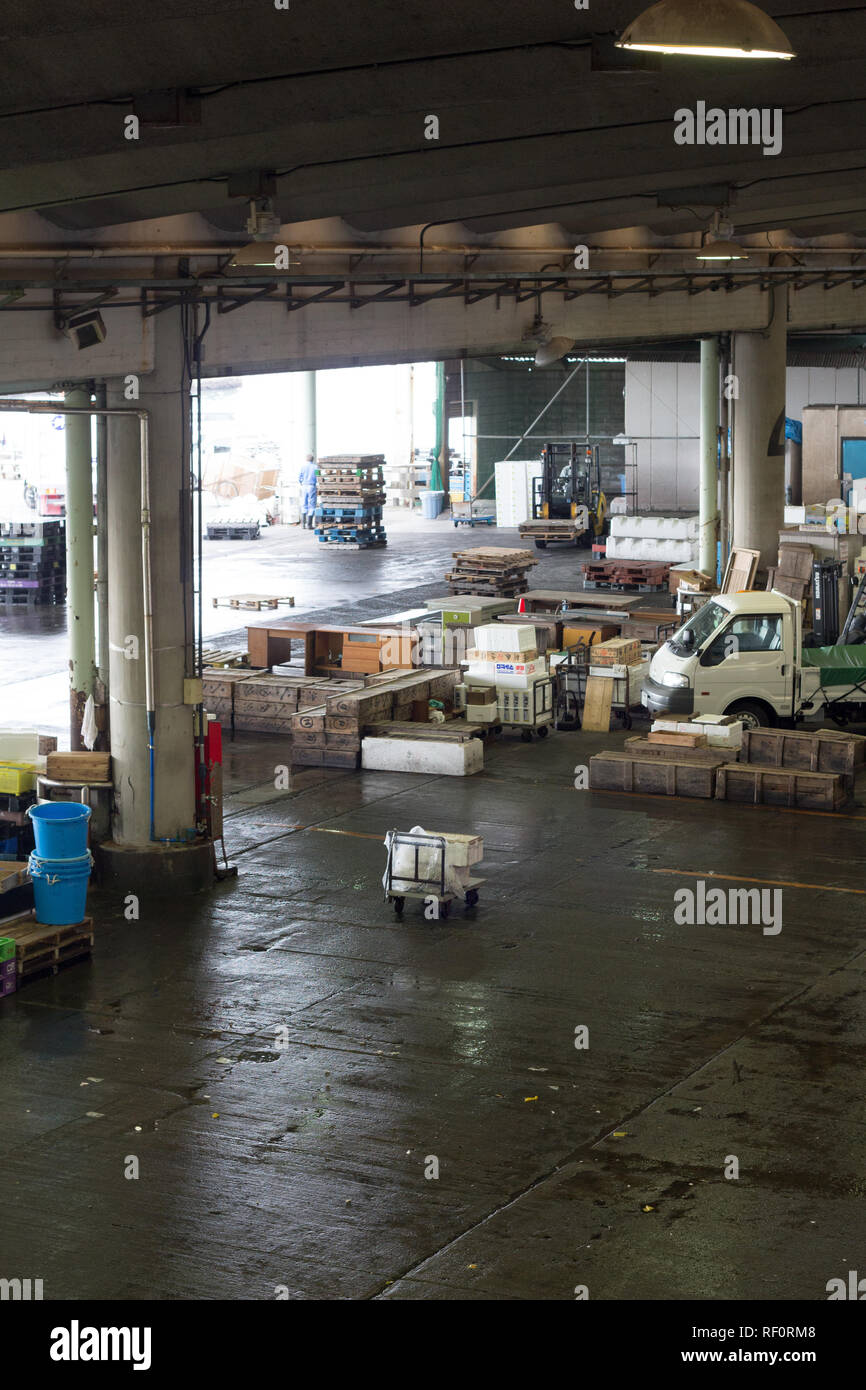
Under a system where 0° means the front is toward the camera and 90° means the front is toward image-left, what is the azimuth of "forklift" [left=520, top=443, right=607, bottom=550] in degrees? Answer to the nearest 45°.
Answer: approximately 45°

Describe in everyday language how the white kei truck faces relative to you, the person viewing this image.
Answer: facing to the left of the viewer

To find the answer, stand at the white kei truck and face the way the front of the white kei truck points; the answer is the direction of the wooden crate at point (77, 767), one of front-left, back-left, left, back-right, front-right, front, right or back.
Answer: front-left

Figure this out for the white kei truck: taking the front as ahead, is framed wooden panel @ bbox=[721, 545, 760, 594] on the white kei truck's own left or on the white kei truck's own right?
on the white kei truck's own right

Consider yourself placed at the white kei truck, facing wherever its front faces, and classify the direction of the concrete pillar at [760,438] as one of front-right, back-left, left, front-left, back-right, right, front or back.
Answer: right

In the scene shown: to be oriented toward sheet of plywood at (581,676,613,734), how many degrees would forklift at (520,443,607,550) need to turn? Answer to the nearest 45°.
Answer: approximately 45° to its left

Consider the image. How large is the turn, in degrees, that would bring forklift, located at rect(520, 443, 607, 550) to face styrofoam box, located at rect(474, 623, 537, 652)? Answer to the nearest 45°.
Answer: approximately 45° to its left

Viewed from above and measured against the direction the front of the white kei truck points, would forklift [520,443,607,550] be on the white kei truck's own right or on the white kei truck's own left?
on the white kei truck's own right

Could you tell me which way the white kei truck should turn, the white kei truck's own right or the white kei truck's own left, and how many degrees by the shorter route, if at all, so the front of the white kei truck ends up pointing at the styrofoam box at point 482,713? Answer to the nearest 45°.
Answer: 0° — it already faces it
